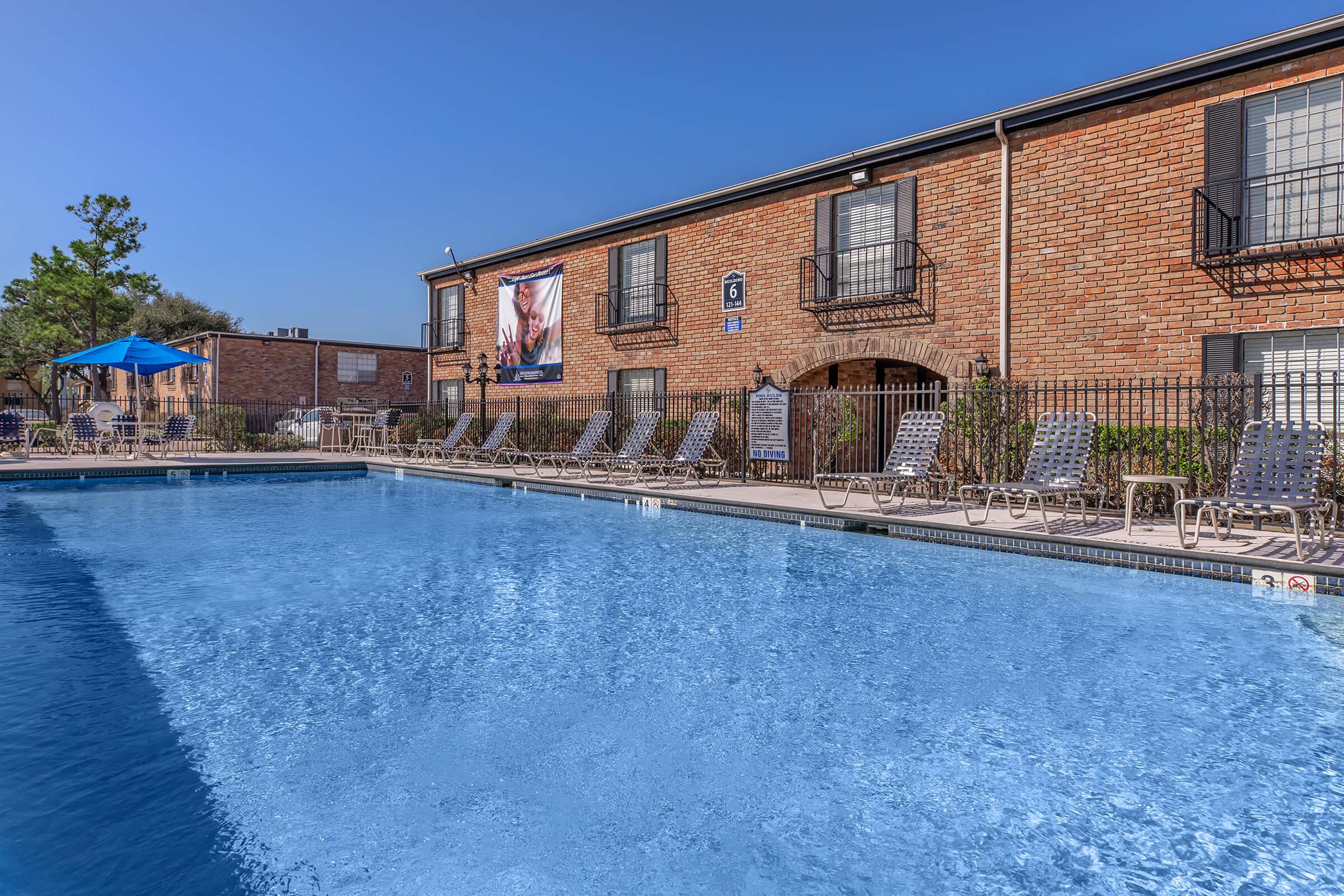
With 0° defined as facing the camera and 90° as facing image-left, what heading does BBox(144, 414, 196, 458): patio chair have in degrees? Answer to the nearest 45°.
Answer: approximately 45°

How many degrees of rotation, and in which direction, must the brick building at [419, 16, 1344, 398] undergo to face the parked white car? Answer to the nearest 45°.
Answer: approximately 90° to its right

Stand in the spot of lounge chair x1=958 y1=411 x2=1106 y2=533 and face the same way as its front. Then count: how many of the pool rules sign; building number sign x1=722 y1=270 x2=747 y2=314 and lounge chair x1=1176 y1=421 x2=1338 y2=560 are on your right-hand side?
2

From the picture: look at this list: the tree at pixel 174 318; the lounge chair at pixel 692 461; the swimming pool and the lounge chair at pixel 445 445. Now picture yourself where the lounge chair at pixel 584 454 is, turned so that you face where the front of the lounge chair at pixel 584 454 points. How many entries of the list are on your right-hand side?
2

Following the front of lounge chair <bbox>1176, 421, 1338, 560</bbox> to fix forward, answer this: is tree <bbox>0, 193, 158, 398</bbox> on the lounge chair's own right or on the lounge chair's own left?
on the lounge chair's own right

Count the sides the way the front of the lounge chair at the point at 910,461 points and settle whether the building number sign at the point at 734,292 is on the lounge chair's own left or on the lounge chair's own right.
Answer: on the lounge chair's own right

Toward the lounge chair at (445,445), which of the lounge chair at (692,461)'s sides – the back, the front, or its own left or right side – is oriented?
right

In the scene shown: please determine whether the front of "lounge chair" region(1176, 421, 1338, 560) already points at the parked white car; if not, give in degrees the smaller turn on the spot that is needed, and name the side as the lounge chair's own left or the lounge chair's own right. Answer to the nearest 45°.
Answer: approximately 45° to the lounge chair's own right

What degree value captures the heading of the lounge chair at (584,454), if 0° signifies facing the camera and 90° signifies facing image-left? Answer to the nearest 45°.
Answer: approximately 45°

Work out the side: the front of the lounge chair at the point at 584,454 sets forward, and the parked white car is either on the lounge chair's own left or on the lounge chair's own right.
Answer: on the lounge chair's own right
